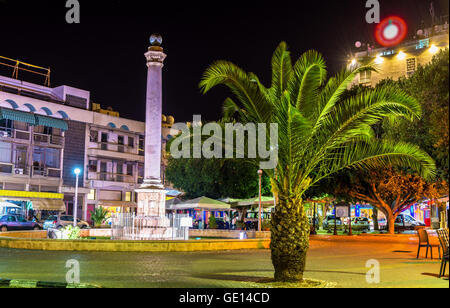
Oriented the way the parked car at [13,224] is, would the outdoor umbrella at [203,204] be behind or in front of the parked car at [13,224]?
in front

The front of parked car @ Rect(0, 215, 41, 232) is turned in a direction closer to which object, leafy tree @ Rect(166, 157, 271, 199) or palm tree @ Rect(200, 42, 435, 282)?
the leafy tree

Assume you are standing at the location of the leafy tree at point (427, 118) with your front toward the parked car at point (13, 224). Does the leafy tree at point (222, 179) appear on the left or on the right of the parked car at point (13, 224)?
right

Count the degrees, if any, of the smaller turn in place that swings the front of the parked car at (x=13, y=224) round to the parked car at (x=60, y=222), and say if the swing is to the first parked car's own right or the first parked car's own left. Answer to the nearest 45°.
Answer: approximately 45° to the first parked car's own left

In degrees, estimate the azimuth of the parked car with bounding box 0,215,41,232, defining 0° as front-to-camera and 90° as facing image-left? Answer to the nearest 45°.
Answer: approximately 270°

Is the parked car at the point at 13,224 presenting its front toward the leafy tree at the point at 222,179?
yes

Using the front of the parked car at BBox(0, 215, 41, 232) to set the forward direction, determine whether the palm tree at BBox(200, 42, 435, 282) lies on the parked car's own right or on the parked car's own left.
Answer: on the parked car's own right
